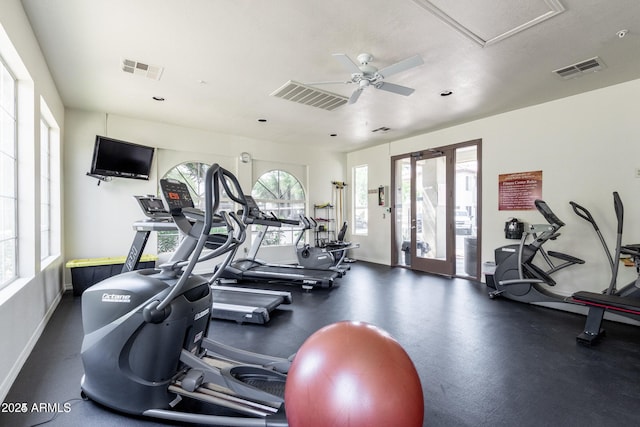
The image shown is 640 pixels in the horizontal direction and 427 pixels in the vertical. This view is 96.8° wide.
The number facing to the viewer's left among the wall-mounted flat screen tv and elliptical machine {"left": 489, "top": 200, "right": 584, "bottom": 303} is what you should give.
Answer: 1

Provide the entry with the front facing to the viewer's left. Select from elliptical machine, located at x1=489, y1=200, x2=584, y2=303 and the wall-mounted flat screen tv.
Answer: the elliptical machine

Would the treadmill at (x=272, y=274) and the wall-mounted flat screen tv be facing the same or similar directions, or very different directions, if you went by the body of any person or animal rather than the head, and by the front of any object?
very different directions

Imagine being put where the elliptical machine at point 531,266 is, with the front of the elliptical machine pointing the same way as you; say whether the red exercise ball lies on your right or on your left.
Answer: on your left

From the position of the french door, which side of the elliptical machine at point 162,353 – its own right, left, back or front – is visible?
right

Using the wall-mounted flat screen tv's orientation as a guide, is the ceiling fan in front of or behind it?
in front

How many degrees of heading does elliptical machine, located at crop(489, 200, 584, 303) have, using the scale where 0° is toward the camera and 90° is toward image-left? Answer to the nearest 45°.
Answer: approximately 90°

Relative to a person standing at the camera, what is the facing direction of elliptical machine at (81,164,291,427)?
facing away from the viewer and to the left of the viewer

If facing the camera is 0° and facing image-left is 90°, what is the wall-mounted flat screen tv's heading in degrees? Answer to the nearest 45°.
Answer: approximately 315°

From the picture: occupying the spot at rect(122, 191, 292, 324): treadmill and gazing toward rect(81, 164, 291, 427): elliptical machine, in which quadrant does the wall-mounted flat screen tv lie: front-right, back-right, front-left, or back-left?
back-right

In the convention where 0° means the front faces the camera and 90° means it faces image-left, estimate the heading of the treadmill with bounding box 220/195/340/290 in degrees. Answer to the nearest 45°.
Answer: approximately 90°

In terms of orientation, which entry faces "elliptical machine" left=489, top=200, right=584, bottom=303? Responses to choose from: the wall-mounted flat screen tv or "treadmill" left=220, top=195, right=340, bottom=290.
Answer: the wall-mounted flat screen tv
